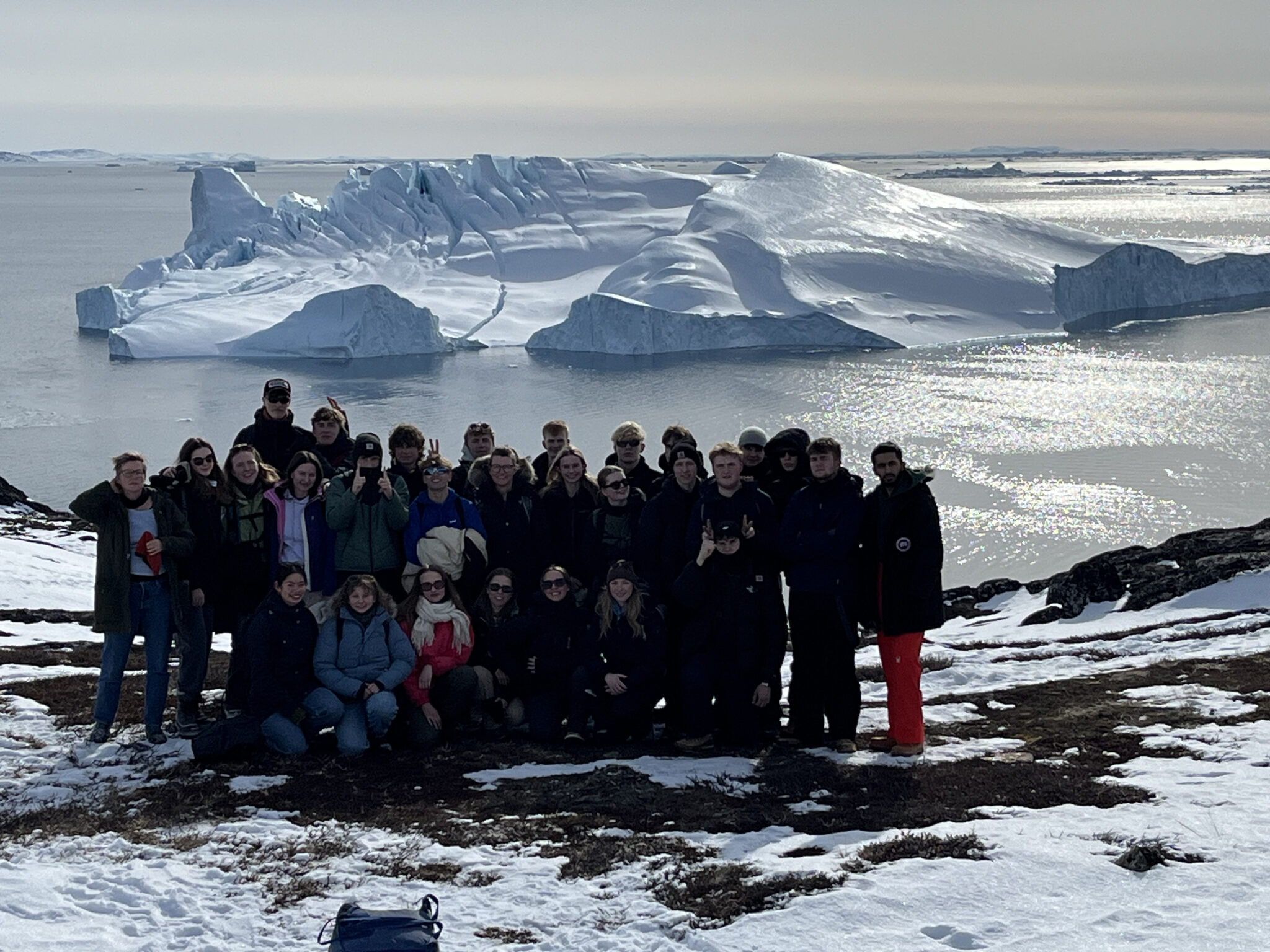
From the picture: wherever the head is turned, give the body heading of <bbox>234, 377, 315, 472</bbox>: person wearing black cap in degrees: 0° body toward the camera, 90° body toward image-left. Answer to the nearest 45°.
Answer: approximately 0°

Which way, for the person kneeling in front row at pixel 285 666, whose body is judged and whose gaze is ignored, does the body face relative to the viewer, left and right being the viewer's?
facing the viewer and to the right of the viewer

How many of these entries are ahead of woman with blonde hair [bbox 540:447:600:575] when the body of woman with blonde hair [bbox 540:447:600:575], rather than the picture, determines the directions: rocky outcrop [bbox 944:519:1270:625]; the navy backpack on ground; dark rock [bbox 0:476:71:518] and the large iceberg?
1

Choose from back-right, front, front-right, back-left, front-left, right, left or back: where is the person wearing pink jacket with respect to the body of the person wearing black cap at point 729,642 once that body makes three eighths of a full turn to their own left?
back-left

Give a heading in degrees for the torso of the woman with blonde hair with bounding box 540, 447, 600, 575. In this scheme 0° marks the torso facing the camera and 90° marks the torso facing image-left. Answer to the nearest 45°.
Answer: approximately 0°

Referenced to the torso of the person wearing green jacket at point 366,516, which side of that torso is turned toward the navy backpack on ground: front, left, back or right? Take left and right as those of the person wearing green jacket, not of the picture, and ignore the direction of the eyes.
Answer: front
